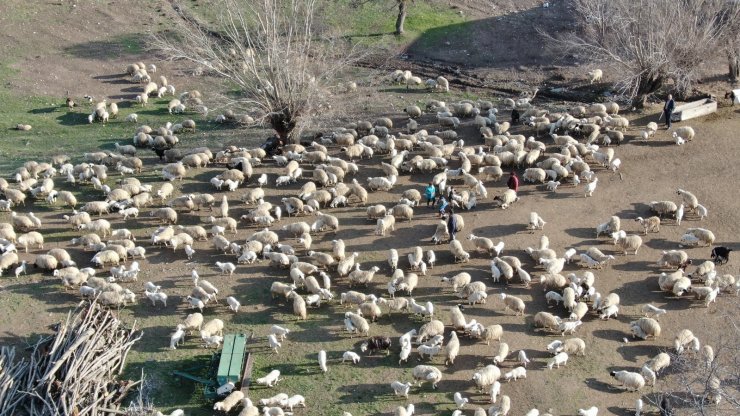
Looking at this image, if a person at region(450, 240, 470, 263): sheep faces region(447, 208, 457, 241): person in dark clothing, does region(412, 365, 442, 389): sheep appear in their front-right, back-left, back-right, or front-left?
back-left

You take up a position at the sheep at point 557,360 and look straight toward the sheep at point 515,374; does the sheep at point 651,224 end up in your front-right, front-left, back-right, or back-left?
back-right

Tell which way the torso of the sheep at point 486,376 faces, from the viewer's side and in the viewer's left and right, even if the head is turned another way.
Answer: facing the viewer and to the left of the viewer

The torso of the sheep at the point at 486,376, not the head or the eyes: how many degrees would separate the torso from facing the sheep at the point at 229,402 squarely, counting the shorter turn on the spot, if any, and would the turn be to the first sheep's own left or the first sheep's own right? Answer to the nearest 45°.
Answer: approximately 45° to the first sheep's own right

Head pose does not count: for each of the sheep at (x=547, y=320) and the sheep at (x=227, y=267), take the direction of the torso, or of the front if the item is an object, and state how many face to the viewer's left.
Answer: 1

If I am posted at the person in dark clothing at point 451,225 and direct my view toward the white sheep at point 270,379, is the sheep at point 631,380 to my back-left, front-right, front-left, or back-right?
front-left

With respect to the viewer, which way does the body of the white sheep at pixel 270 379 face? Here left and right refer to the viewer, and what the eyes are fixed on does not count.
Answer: facing to the left of the viewer

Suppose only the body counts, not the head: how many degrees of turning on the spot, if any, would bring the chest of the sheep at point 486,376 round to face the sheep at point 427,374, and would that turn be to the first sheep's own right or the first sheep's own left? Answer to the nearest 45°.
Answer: approximately 45° to the first sheep's own right

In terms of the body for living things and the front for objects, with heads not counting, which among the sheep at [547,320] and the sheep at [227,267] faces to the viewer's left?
the sheep at [227,267]

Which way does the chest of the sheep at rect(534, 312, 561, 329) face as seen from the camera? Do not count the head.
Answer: to the viewer's right
